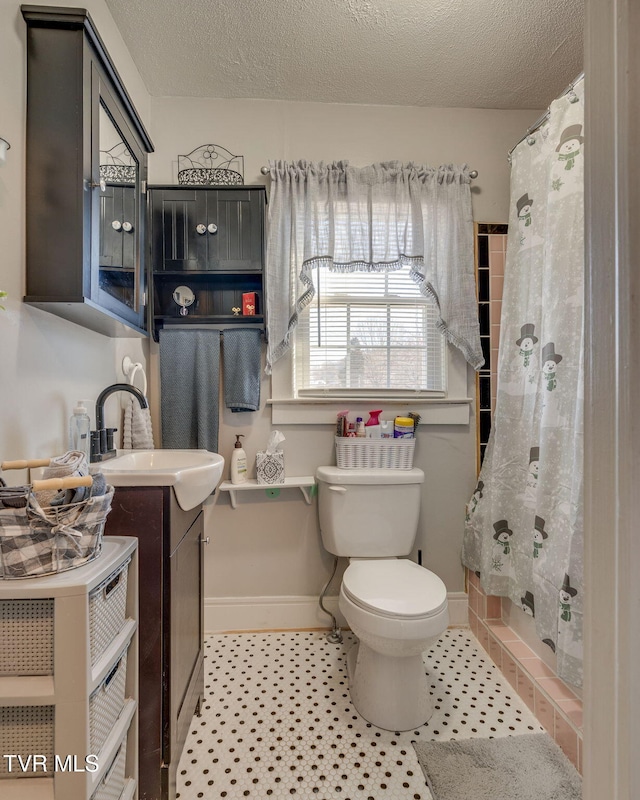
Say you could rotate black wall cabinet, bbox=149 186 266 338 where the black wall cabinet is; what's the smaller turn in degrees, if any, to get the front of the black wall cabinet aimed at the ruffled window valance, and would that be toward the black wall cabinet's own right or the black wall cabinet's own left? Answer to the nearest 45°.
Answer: approximately 90° to the black wall cabinet's own left

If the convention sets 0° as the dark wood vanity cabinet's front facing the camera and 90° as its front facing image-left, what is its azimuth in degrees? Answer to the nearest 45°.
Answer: approximately 270°

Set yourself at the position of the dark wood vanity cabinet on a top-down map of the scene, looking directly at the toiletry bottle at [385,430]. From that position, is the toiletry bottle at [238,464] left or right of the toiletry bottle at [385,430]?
left

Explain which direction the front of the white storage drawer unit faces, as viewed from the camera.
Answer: facing the viewer and to the right of the viewer

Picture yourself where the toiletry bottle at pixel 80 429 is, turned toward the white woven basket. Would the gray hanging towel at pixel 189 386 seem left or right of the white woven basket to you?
left

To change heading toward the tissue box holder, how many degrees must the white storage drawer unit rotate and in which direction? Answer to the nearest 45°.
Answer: approximately 90° to its left

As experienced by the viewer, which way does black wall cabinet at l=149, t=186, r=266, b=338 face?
facing the viewer

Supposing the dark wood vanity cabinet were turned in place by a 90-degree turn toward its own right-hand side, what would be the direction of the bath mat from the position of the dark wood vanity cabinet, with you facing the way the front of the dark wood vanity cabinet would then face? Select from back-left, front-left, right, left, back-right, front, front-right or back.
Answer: left

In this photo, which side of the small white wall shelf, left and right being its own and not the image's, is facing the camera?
front
